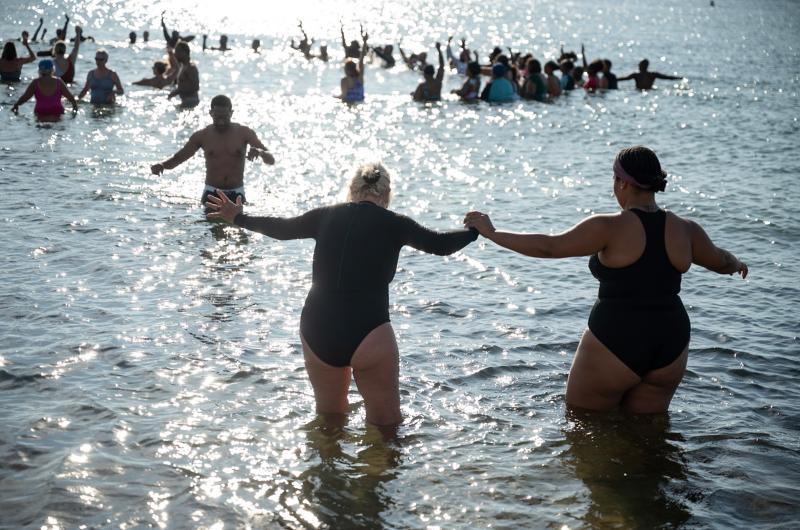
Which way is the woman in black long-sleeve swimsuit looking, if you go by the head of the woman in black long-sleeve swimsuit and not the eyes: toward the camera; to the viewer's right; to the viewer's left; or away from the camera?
away from the camera

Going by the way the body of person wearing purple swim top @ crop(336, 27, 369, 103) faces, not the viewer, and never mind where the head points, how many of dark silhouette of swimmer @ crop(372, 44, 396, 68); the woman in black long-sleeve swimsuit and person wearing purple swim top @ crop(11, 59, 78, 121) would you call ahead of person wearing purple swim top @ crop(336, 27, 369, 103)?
1

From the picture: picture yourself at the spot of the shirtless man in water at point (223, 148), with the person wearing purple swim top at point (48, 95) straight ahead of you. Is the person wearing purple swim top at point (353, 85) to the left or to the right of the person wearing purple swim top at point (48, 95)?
right

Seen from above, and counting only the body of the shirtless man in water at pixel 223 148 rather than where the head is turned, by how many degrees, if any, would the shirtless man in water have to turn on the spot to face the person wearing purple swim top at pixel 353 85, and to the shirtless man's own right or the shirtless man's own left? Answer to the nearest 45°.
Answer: approximately 180°

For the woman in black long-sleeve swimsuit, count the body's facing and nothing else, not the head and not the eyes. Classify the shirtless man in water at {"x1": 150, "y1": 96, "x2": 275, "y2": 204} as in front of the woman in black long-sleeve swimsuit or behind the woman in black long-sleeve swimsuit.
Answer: in front

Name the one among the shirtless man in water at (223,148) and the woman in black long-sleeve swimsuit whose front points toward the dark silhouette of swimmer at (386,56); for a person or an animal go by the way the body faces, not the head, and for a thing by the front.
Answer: the woman in black long-sleeve swimsuit

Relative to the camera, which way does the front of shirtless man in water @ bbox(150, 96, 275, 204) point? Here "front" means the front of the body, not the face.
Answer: toward the camera

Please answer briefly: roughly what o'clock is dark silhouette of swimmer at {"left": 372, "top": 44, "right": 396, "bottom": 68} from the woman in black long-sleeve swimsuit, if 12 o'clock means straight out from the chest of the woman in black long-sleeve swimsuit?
The dark silhouette of swimmer is roughly at 12 o'clock from the woman in black long-sleeve swimsuit.

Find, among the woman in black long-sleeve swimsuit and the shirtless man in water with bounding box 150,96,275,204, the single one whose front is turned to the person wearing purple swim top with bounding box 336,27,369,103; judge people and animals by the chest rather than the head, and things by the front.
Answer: the woman in black long-sleeve swimsuit

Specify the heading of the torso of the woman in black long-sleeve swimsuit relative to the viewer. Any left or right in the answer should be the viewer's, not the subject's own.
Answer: facing away from the viewer
